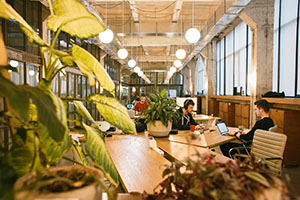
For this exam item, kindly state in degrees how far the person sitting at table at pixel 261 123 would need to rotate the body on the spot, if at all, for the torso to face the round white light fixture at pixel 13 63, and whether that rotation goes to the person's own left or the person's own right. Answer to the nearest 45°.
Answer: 0° — they already face it

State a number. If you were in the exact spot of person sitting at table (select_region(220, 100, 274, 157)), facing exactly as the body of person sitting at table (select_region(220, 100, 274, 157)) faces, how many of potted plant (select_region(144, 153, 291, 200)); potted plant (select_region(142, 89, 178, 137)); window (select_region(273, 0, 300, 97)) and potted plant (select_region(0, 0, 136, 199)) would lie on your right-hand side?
1

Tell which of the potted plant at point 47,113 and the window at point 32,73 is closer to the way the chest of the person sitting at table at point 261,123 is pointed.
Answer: the window

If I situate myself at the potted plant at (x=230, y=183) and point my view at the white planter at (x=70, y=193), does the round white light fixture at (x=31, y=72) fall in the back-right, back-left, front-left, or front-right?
front-right

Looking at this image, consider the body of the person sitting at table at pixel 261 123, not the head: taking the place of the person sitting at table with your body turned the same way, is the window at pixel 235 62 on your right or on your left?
on your right

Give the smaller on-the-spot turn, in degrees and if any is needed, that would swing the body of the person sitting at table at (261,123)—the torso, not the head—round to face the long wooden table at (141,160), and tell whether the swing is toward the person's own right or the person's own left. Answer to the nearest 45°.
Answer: approximately 45° to the person's own left

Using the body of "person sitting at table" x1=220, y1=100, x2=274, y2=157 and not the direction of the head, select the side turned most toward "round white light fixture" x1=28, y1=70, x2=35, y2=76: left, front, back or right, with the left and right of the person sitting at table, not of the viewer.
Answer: front

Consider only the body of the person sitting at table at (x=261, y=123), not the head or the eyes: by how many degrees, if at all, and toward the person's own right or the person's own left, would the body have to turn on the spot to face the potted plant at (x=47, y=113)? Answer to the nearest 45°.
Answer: approximately 90° to the person's own left

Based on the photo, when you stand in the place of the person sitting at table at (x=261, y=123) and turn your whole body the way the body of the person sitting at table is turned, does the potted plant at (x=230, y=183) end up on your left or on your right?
on your left

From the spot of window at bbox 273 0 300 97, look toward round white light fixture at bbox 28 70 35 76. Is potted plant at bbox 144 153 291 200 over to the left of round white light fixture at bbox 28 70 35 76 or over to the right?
left

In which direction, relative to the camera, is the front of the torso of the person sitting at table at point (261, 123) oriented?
to the viewer's left

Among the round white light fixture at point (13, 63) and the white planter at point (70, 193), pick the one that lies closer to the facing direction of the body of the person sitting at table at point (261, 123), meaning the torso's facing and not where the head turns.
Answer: the round white light fixture
